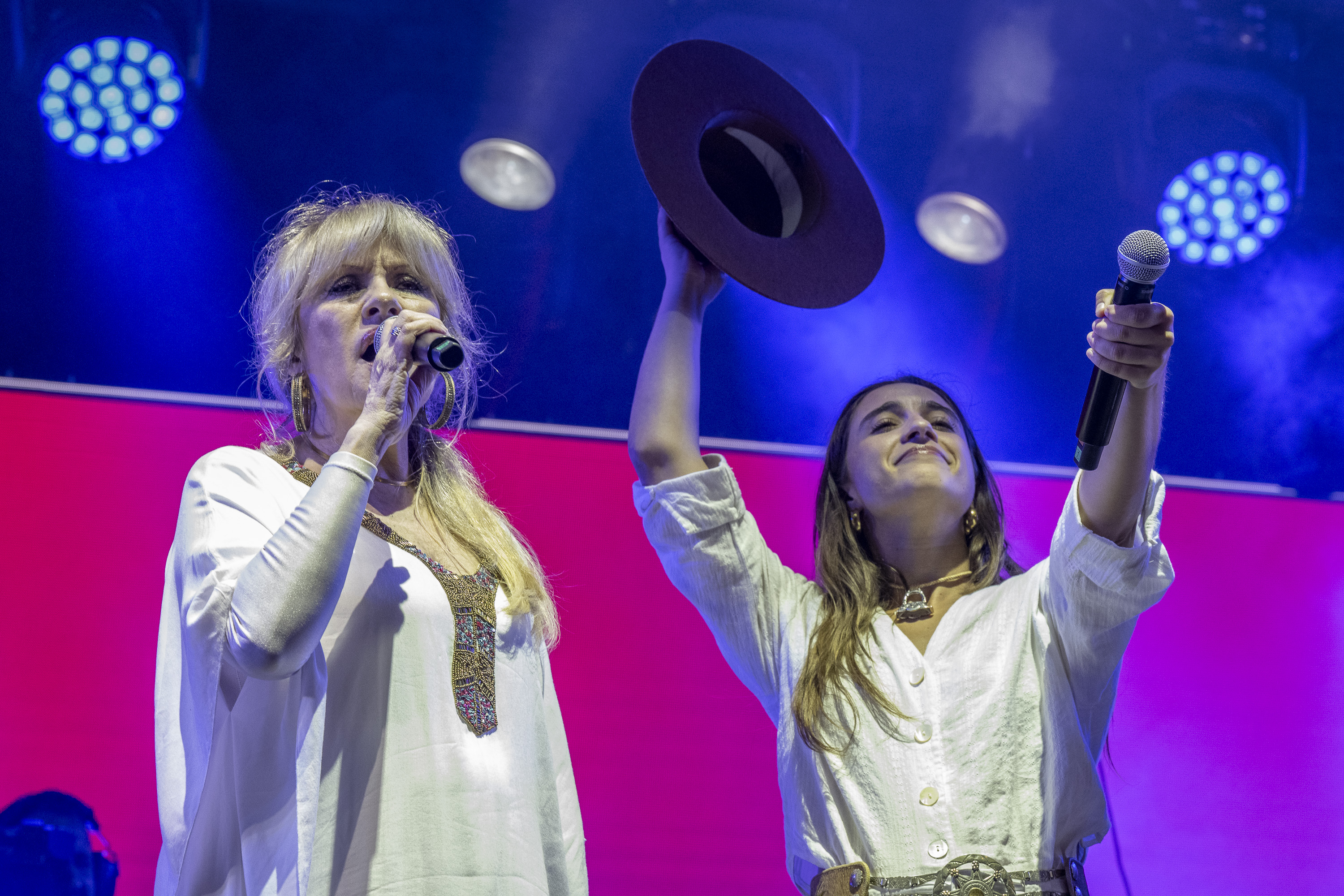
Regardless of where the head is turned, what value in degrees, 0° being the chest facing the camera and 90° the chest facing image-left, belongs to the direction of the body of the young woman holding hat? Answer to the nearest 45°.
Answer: approximately 0°

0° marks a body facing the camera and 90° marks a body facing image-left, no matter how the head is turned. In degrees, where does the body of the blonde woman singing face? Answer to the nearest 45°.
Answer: approximately 315°

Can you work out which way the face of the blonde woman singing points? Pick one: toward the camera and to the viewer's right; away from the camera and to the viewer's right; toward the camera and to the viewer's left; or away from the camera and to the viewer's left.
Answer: toward the camera and to the viewer's right

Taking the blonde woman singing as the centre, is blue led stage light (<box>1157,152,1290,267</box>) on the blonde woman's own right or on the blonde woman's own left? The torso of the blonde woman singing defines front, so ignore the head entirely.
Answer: on the blonde woman's own left

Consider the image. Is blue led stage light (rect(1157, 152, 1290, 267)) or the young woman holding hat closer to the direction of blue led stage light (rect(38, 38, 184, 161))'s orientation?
the young woman holding hat

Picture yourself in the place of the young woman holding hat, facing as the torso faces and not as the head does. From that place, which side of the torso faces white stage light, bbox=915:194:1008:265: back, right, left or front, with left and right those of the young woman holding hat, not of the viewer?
back

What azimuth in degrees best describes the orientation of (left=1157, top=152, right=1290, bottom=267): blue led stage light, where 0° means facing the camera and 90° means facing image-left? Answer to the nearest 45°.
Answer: approximately 0°
